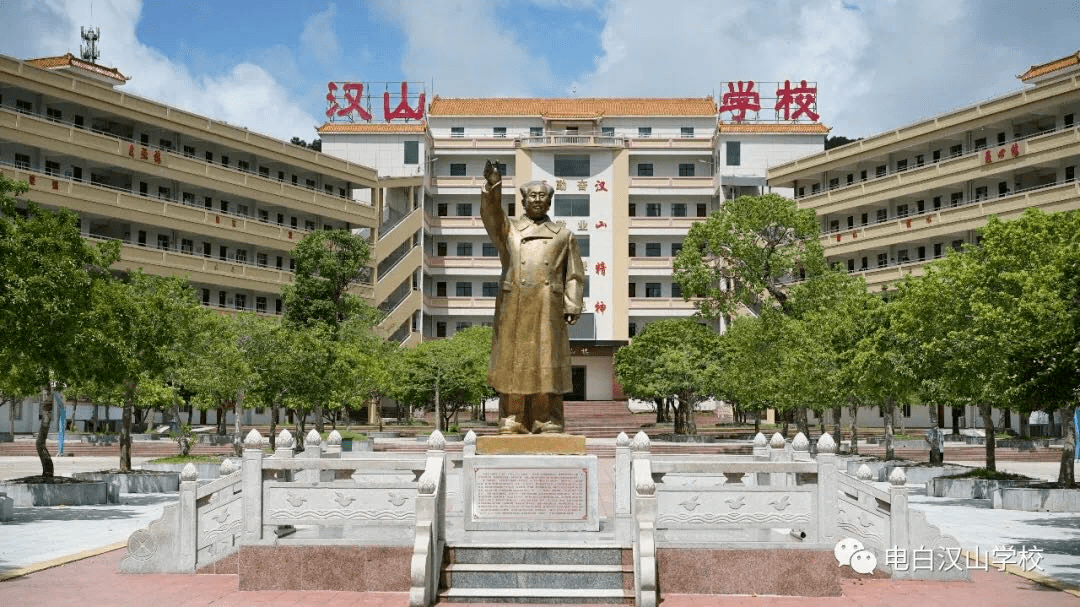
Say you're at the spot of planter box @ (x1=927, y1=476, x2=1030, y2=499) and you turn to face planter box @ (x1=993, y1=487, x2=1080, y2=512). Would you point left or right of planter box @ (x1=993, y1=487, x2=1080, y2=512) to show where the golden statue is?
right

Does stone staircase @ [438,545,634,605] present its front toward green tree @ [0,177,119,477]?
no

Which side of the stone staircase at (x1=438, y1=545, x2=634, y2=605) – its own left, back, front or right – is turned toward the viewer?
front

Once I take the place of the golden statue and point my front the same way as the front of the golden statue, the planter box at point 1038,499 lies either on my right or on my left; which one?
on my left

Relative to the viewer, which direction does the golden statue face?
toward the camera

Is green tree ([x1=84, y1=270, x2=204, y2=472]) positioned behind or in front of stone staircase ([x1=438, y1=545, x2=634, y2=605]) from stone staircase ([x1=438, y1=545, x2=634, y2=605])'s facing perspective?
behind

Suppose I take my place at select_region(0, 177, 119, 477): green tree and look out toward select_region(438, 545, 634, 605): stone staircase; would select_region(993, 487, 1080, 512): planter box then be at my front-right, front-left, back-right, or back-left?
front-left

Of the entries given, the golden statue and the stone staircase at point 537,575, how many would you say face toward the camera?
2

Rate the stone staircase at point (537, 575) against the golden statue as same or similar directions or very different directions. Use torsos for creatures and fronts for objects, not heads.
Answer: same or similar directions

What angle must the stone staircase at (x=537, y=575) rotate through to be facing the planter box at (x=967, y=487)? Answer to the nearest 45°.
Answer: approximately 135° to its left

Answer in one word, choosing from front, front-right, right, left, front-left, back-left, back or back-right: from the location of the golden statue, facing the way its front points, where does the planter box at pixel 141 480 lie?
back-right

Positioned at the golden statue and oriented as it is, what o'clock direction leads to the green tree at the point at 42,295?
The green tree is roughly at 4 o'clock from the golden statue.
